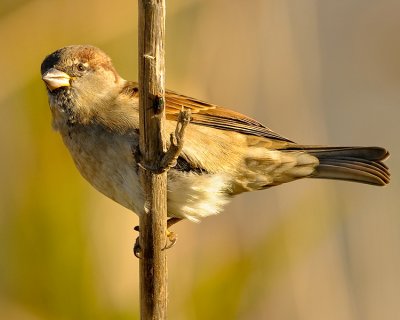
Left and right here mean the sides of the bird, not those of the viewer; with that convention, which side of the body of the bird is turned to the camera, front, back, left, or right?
left
